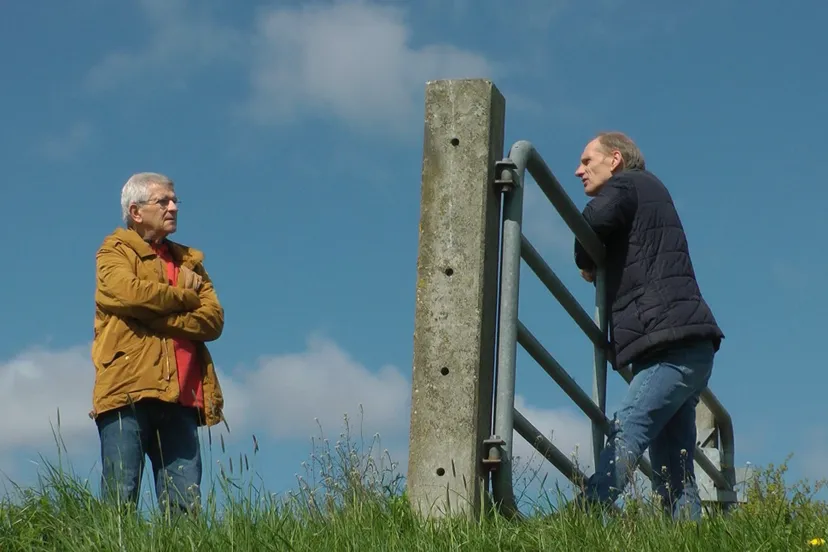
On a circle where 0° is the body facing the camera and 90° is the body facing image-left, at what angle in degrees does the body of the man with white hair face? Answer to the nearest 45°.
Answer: approximately 315°

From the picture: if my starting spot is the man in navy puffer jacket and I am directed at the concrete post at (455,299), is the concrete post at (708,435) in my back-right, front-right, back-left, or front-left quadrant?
back-right

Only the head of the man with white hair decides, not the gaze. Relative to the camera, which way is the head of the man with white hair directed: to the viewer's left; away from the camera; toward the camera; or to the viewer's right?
to the viewer's right

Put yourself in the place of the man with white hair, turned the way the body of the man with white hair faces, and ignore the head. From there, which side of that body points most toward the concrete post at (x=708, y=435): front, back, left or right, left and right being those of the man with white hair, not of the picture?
left

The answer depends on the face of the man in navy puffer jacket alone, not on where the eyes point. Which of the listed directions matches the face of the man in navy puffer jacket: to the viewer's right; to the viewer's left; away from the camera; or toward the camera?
to the viewer's left
